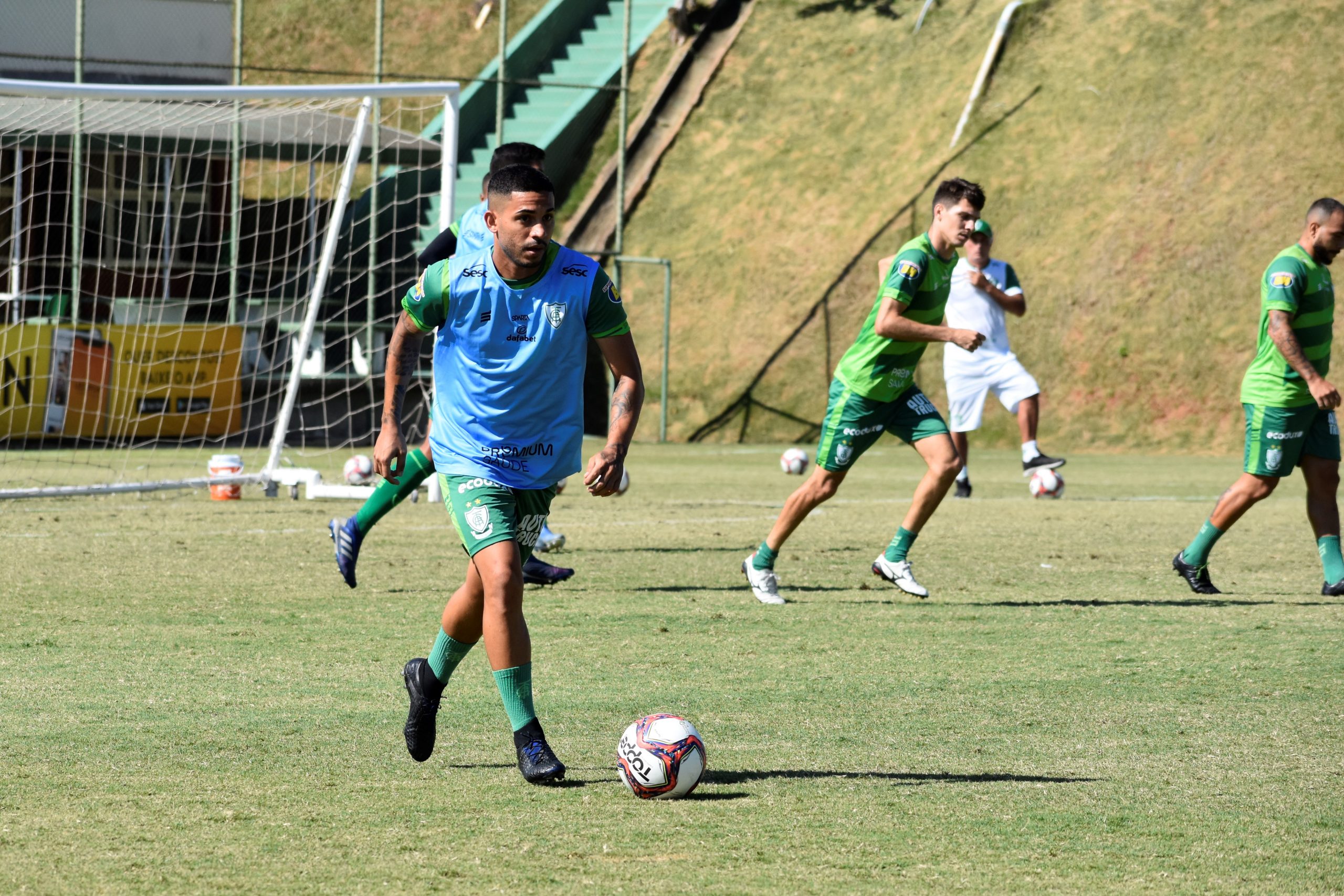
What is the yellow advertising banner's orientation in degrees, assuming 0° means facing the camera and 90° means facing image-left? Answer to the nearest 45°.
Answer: approximately 0°

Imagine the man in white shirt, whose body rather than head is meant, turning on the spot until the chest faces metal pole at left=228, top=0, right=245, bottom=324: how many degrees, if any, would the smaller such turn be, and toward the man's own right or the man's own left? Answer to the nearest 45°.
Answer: approximately 135° to the man's own right

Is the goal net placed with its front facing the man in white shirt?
no

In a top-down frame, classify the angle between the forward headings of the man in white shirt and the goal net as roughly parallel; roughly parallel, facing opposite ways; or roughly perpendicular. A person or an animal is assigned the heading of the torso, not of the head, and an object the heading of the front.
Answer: roughly parallel

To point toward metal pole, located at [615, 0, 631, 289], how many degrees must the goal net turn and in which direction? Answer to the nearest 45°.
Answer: approximately 90° to its left

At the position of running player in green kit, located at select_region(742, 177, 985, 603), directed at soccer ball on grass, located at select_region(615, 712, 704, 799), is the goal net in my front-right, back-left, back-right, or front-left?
back-right

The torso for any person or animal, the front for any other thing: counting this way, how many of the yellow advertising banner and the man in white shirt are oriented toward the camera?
2

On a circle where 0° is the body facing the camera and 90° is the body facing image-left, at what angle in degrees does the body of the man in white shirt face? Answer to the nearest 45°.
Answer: approximately 0°
